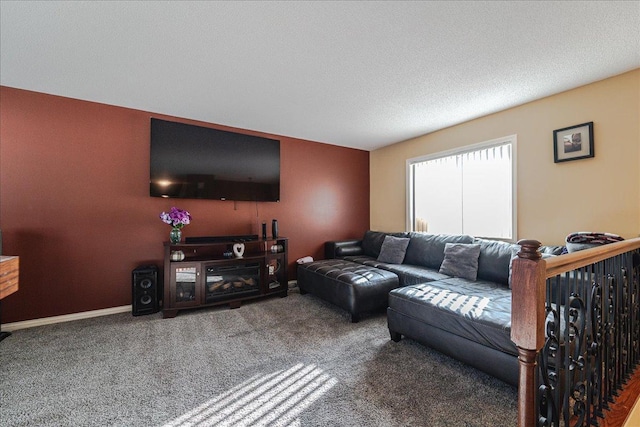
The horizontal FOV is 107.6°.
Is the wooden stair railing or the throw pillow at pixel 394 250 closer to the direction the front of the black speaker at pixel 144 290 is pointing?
the wooden stair railing

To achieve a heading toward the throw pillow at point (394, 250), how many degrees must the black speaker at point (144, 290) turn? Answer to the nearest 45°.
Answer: approximately 90° to its left

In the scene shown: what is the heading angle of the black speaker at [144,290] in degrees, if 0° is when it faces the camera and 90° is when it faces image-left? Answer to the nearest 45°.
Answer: approximately 0°

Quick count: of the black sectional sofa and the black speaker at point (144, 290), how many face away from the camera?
0

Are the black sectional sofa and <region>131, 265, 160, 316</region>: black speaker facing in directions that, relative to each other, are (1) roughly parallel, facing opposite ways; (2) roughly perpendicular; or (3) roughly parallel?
roughly perpendicular

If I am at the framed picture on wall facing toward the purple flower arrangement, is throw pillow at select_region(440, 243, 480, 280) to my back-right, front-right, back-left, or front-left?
front-right

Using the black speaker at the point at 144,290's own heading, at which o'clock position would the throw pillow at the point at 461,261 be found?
The throw pillow is roughly at 10 o'clock from the black speaker.

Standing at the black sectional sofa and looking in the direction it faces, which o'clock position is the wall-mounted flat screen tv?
The wall-mounted flat screen tv is roughly at 1 o'clock from the black sectional sofa.

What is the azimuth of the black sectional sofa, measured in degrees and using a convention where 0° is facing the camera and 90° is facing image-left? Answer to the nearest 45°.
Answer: approximately 45°

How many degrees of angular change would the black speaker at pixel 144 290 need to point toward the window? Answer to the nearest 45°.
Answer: approximately 45° to its left
